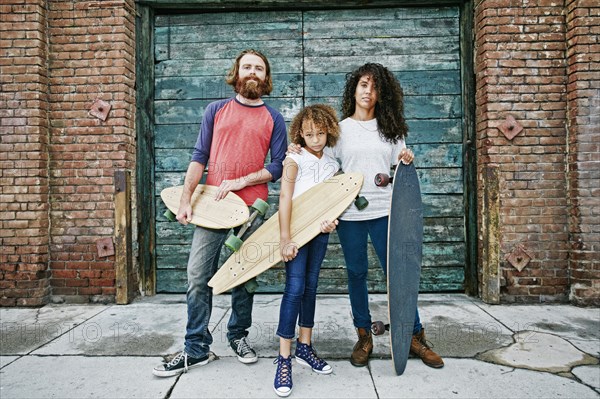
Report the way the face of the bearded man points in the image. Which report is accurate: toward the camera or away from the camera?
toward the camera

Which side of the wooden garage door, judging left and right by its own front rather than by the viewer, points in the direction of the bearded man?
front

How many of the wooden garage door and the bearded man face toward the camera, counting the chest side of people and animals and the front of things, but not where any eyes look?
2

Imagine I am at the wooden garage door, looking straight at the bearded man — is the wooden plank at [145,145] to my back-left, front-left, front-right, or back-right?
front-right

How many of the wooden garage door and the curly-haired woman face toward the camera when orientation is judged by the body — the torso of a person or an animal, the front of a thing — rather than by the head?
2

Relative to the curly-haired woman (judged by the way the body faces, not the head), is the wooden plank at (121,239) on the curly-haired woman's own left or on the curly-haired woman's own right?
on the curly-haired woman's own right

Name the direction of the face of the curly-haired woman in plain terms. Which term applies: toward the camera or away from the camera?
toward the camera

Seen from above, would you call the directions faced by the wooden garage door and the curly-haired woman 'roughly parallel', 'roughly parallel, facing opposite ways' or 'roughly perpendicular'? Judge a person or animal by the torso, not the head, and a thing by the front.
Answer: roughly parallel

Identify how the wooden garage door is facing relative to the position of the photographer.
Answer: facing the viewer

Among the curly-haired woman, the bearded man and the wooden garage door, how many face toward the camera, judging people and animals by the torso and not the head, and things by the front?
3

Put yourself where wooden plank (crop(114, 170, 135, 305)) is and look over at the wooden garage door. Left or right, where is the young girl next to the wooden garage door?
right

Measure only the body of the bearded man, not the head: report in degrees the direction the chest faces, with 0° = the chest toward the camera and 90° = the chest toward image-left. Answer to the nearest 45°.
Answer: approximately 0°

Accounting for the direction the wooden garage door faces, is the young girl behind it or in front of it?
in front

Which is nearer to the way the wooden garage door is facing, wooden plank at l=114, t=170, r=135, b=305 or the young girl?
the young girl

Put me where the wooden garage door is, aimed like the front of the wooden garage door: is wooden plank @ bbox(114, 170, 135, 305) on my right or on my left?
on my right
